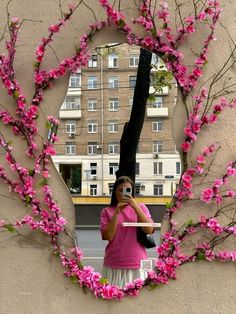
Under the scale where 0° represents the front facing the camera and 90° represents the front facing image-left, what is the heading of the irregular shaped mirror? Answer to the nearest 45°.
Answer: approximately 0°

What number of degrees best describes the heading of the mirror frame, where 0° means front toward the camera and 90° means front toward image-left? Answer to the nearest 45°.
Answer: approximately 0°

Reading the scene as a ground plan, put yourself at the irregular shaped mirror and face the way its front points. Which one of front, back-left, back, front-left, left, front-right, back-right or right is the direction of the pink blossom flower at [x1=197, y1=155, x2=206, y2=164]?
left

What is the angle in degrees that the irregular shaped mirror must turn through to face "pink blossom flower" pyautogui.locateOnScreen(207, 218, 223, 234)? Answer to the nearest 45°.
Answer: approximately 90° to its left

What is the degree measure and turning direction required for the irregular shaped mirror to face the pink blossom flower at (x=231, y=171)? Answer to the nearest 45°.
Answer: approximately 90° to its left
